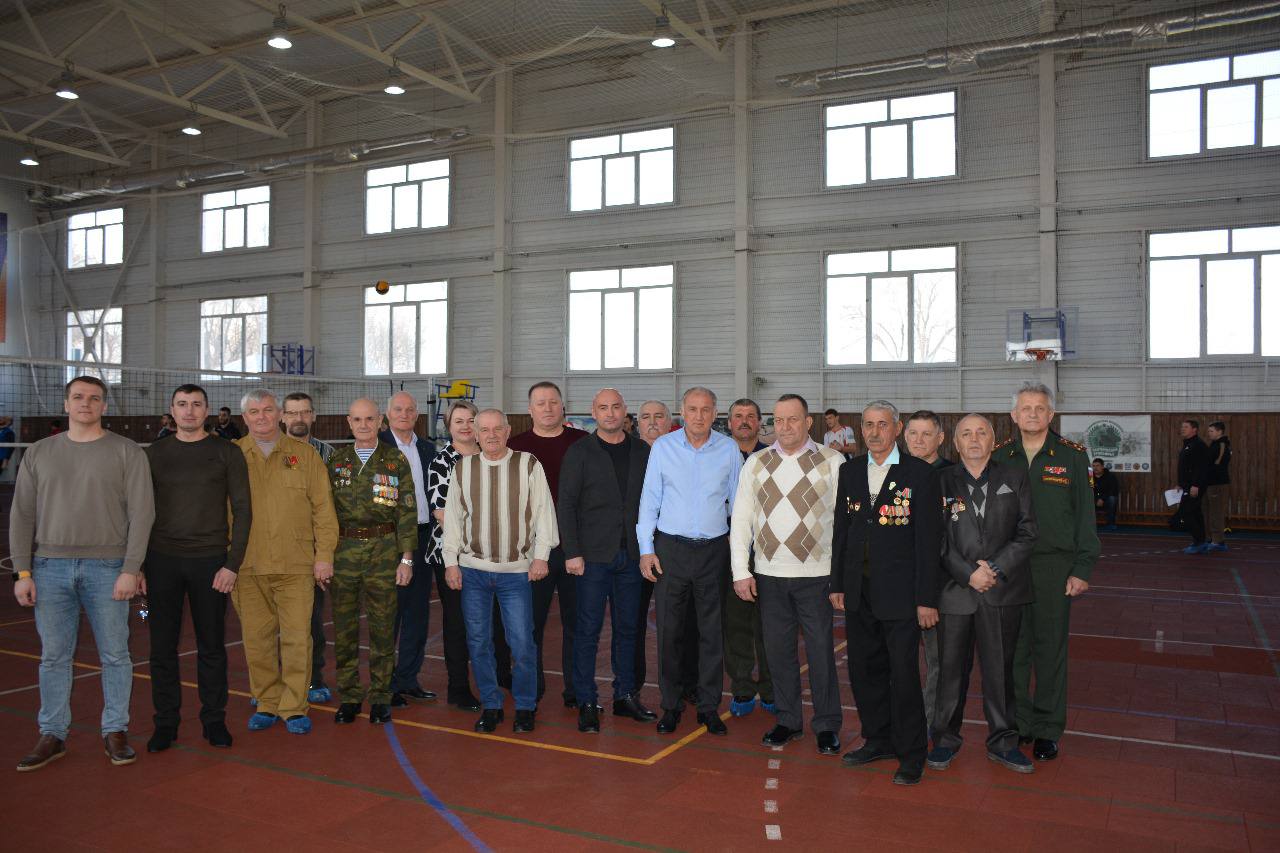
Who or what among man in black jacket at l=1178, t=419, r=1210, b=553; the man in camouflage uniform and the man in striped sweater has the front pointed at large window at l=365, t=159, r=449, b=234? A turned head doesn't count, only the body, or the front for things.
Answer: the man in black jacket

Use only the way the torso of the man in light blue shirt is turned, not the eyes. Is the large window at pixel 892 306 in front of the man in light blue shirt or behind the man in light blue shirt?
behind

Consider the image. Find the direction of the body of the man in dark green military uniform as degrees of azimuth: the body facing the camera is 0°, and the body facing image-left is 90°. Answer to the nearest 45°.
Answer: approximately 0°

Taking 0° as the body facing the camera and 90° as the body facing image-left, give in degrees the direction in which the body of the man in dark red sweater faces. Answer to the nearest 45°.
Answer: approximately 0°

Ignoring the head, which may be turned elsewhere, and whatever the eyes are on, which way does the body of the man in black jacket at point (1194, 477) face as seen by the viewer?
to the viewer's left

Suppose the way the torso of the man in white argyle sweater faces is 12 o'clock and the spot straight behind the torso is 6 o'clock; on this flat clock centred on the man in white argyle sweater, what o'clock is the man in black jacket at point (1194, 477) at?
The man in black jacket is roughly at 7 o'clock from the man in white argyle sweater.
